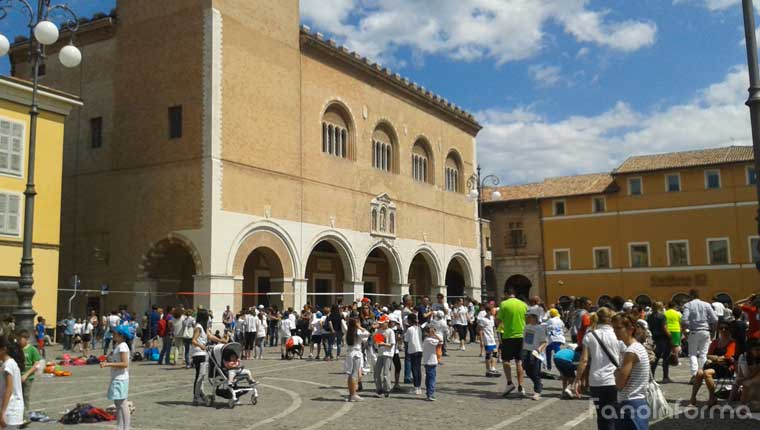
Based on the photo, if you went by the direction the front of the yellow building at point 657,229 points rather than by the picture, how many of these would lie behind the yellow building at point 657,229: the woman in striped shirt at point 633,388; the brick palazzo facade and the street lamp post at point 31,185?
0

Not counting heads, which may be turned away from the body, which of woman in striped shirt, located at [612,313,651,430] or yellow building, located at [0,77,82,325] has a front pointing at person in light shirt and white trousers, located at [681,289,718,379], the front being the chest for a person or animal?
the yellow building

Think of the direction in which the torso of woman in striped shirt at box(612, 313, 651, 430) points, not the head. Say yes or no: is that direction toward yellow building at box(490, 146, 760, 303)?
no

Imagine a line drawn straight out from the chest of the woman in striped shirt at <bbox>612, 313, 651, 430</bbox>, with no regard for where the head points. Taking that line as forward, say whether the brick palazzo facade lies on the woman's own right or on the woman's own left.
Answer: on the woman's own right

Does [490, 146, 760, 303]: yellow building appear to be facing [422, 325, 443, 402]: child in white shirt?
yes

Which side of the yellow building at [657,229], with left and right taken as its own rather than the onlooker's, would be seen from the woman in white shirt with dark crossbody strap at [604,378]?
front

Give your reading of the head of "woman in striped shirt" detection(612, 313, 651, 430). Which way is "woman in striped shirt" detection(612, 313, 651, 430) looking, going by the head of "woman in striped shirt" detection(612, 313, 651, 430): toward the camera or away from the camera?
toward the camera

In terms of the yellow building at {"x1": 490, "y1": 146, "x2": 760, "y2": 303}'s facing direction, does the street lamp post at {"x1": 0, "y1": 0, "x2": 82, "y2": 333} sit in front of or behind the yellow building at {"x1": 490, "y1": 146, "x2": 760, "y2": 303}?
in front

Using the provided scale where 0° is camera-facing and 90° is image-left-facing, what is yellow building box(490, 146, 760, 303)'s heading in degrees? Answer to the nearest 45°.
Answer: approximately 0°

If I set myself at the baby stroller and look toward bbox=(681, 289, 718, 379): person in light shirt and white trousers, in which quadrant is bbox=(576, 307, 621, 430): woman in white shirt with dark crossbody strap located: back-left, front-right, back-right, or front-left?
front-right

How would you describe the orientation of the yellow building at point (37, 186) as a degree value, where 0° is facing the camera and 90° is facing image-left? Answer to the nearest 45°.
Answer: approximately 315°

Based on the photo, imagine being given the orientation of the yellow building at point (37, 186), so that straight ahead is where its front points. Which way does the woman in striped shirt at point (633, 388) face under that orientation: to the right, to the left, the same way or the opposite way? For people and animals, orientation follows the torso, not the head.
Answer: the opposite way

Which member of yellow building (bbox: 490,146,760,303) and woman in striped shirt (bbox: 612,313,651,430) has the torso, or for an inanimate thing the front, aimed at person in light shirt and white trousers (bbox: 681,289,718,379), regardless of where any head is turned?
the yellow building

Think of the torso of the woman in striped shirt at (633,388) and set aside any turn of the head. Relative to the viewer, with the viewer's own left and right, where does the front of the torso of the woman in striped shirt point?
facing to the left of the viewer

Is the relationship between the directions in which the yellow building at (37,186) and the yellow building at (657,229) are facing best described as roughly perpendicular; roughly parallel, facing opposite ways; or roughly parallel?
roughly perpendicular

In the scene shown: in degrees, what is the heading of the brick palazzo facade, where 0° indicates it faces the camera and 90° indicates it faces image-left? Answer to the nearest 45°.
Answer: approximately 315°

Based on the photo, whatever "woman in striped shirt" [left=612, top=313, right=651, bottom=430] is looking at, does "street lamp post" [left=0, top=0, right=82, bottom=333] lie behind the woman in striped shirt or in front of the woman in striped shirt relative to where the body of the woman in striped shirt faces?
in front
